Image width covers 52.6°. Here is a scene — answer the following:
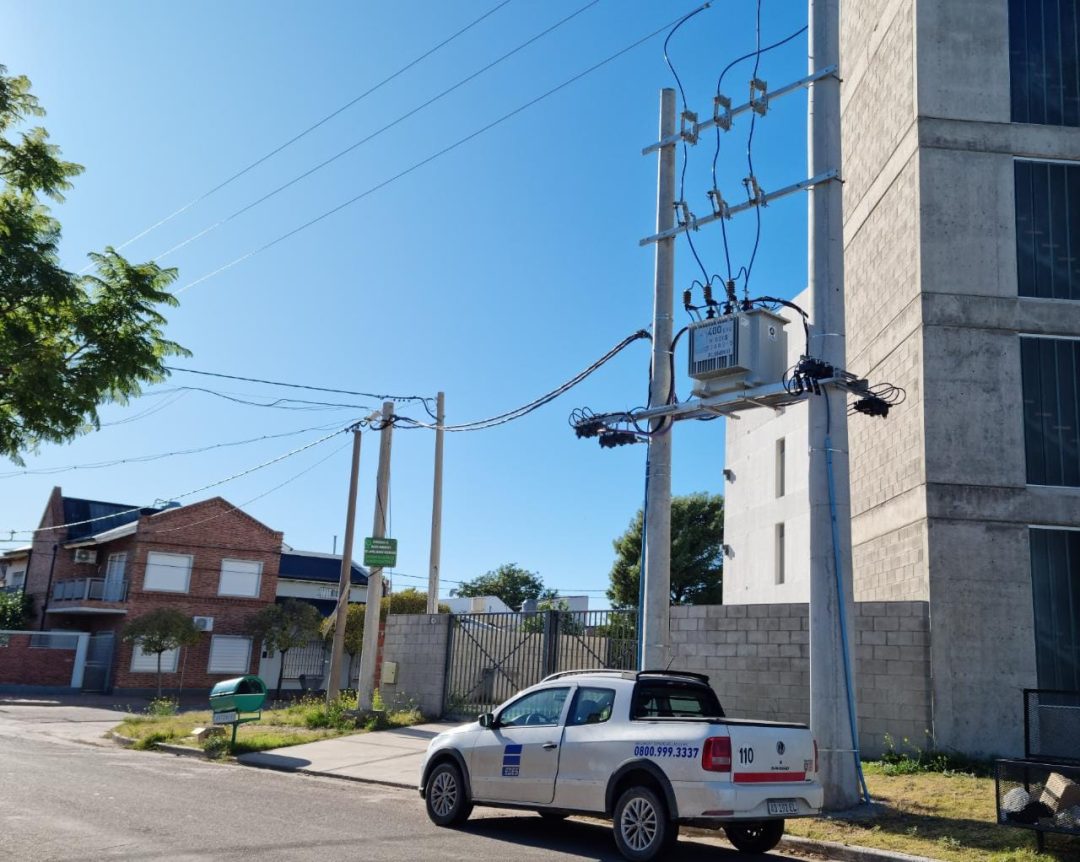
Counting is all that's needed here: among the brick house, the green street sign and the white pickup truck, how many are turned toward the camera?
2

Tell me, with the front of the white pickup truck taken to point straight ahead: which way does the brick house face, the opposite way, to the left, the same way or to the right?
the opposite way

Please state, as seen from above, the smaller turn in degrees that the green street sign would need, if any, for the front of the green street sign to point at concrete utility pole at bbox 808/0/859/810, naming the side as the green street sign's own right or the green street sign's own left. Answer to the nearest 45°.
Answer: approximately 45° to the green street sign's own left

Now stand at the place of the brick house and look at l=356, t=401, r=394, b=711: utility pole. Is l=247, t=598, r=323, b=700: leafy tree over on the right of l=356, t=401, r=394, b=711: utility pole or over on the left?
left

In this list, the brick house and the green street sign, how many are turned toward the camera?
2

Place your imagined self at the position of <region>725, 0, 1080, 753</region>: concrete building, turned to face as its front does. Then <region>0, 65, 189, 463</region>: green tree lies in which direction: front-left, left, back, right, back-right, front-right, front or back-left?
front-right

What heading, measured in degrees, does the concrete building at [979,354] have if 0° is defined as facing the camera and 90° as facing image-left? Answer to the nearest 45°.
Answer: approximately 0°

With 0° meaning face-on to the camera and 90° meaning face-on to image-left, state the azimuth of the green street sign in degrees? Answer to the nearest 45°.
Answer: approximately 0°

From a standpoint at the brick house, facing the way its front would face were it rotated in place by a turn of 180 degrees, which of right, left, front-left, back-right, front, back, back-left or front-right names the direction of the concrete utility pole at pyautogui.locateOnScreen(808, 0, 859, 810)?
back

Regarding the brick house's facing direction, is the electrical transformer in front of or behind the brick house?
in front

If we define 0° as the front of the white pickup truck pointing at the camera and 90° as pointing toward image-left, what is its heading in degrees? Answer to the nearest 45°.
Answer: approximately 135°
